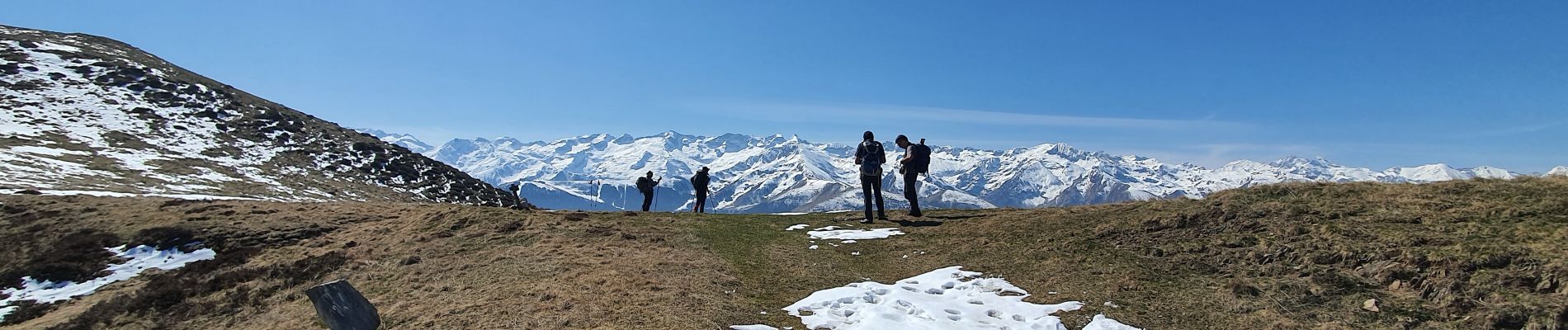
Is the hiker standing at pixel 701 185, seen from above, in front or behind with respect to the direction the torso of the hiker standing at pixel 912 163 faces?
in front

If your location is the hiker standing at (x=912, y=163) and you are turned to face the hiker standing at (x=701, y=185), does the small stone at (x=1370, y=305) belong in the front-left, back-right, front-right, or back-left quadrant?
back-left

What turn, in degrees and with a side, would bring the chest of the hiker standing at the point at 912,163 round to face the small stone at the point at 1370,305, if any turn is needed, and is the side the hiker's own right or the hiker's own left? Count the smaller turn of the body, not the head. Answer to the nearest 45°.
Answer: approximately 135° to the hiker's own left

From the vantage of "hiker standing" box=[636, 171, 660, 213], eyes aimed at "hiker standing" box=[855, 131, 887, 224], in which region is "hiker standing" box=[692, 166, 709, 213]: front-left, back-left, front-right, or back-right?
front-left

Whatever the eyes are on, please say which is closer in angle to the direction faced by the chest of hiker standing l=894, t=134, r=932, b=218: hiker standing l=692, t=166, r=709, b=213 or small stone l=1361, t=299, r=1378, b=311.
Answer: the hiker standing

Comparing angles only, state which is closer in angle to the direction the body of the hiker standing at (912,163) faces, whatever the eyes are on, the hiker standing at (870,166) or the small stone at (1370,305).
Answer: the hiker standing

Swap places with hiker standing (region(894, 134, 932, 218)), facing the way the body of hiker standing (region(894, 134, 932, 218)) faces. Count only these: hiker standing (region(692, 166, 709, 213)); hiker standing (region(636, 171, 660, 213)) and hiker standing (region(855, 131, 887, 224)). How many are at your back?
0

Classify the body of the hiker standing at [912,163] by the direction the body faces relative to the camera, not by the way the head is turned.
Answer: to the viewer's left

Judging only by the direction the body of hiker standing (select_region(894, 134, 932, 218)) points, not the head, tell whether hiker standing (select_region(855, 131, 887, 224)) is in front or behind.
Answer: in front
